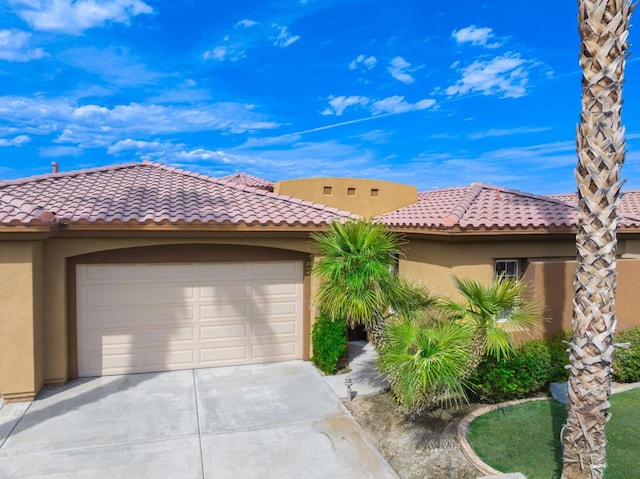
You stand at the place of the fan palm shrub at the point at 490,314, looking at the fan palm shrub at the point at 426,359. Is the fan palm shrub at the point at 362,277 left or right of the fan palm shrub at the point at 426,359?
right

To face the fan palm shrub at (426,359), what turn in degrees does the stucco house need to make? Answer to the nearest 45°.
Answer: approximately 45° to its left

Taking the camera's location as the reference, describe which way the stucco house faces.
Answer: facing the viewer

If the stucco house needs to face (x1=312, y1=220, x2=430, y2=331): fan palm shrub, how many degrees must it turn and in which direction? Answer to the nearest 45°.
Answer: approximately 45° to its left

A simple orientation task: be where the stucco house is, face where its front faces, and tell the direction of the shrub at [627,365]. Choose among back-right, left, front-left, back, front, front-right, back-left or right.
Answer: left

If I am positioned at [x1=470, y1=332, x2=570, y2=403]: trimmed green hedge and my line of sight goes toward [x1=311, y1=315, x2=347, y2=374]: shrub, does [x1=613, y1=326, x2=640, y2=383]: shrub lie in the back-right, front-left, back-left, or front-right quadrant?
back-right

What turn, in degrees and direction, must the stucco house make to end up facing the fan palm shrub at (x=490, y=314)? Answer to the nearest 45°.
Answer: approximately 45° to its left
